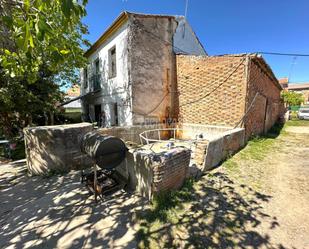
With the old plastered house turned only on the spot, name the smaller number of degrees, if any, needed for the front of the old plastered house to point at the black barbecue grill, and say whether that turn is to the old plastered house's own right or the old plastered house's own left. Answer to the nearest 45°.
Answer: approximately 45° to the old plastered house's own left

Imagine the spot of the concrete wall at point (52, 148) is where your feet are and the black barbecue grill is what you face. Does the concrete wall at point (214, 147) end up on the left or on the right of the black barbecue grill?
left

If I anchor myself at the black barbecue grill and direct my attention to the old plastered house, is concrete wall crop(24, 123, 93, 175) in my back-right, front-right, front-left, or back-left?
front-left

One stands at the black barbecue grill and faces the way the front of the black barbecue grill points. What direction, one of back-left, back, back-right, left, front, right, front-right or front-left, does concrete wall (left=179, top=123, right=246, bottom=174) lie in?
back-left

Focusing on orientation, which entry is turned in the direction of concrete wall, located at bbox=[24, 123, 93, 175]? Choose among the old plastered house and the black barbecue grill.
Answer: the old plastered house

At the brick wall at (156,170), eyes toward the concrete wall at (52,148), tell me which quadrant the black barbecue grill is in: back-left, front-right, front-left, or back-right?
front-left

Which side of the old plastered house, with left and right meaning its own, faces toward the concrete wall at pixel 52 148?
front

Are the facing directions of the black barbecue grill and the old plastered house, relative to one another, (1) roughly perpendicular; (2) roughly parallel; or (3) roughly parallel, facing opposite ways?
roughly parallel

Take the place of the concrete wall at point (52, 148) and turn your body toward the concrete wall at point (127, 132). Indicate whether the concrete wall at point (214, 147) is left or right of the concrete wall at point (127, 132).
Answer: right

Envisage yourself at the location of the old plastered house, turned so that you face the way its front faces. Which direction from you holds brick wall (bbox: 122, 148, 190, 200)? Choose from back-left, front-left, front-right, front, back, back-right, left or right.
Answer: front-left

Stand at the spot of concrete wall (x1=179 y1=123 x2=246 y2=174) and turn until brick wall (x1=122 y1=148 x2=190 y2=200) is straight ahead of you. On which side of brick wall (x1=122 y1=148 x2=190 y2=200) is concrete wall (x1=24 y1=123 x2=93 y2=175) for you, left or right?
right
